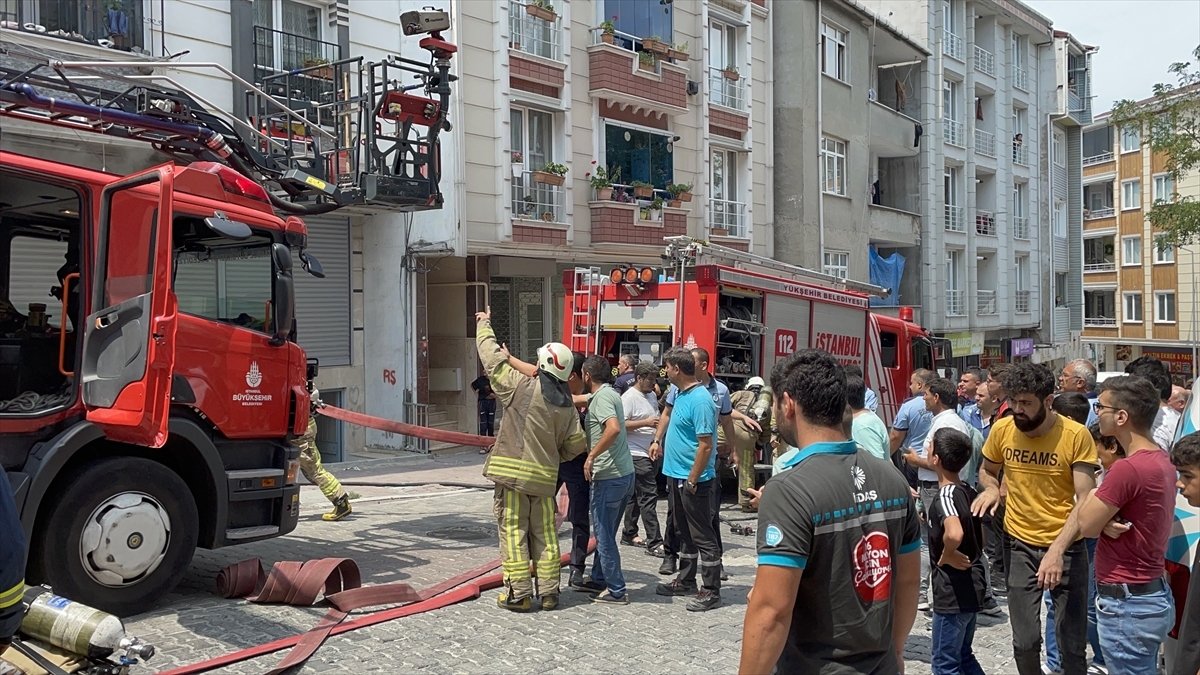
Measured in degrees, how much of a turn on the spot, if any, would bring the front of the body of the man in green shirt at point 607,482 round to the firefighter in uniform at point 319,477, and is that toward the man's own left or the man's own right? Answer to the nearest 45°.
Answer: approximately 45° to the man's own right

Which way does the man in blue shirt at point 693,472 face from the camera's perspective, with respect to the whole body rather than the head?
to the viewer's left

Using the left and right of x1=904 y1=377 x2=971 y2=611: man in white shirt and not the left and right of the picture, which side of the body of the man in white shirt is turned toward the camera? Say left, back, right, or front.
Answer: left

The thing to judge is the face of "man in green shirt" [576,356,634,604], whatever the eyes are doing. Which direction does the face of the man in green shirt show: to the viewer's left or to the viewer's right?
to the viewer's left

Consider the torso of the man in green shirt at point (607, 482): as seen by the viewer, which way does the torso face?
to the viewer's left

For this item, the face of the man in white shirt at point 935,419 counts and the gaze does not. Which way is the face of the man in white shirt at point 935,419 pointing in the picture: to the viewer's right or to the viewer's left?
to the viewer's left

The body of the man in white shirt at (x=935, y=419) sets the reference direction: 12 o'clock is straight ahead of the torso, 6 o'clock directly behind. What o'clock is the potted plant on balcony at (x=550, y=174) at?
The potted plant on balcony is roughly at 2 o'clock from the man in white shirt.

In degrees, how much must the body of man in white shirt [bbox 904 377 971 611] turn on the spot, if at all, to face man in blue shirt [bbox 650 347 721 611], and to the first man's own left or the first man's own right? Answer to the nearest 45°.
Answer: approximately 45° to the first man's own left

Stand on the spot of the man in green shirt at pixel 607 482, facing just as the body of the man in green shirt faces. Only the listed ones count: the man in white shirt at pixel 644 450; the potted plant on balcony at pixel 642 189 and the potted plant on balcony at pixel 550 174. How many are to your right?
3

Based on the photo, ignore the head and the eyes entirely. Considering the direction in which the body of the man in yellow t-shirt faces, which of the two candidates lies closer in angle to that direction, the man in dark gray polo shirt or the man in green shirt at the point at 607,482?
the man in dark gray polo shirt

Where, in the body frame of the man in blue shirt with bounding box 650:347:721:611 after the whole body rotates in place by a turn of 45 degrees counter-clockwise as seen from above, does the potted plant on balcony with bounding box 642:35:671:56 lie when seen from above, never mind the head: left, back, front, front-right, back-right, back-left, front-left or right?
back-right

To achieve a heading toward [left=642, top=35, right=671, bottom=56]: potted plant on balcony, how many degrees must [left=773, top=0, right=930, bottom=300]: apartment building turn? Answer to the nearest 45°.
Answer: approximately 90° to its right

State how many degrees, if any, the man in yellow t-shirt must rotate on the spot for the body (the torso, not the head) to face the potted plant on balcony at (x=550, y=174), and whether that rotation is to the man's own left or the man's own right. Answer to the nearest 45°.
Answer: approximately 90° to the man's own right

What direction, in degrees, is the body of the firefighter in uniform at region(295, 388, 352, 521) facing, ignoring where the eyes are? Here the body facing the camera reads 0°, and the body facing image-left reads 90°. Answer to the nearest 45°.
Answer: approximately 90°
